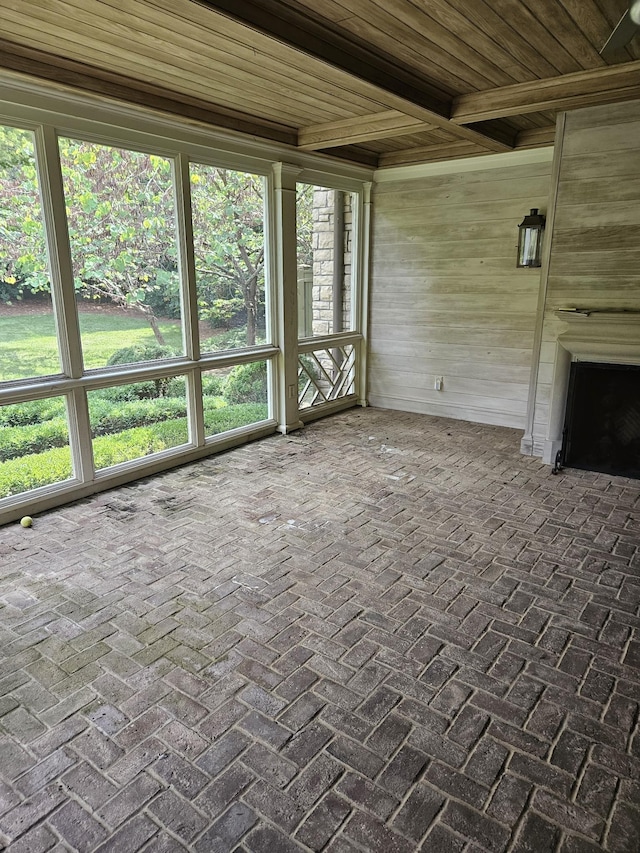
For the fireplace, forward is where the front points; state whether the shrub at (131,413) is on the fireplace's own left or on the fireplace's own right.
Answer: on the fireplace's own right

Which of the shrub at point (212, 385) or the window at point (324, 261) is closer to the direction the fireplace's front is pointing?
the shrub

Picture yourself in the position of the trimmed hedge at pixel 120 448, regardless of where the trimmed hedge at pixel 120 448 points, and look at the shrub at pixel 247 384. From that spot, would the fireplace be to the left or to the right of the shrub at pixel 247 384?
right

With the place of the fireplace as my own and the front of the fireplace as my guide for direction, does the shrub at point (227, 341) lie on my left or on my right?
on my right

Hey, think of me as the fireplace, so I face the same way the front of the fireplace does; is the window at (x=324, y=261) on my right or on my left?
on my right

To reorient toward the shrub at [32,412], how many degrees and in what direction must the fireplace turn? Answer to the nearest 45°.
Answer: approximately 45° to its right
